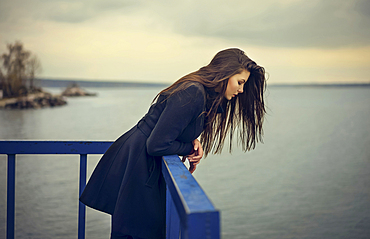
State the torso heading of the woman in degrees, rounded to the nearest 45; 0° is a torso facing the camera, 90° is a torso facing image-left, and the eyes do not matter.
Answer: approximately 270°

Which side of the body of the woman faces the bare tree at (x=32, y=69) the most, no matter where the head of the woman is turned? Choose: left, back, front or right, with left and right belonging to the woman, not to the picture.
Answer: left

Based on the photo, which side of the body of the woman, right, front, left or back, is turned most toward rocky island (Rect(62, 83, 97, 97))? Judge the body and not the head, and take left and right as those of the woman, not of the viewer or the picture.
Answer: left

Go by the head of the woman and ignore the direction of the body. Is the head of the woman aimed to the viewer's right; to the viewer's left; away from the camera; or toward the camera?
to the viewer's right
